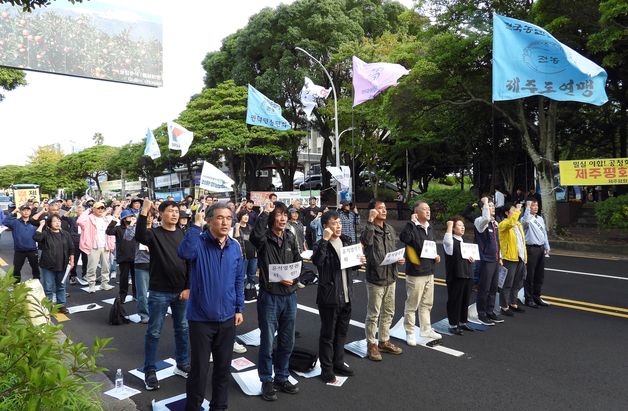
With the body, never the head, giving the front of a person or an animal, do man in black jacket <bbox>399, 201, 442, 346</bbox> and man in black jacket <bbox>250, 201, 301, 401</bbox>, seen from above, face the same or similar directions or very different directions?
same or similar directions

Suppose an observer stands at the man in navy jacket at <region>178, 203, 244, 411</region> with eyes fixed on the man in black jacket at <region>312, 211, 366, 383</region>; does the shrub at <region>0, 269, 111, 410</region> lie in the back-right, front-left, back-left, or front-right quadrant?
back-right

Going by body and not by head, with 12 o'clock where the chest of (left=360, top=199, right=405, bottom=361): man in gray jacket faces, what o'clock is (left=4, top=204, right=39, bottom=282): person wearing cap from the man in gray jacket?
The person wearing cap is roughly at 5 o'clock from the man in gray jacket.

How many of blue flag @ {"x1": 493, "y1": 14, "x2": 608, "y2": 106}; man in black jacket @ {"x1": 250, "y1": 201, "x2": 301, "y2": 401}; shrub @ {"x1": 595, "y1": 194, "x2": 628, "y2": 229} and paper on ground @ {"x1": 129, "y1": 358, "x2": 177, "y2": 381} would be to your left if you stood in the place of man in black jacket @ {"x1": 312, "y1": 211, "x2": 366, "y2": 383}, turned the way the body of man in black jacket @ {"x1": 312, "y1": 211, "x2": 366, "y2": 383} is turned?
2

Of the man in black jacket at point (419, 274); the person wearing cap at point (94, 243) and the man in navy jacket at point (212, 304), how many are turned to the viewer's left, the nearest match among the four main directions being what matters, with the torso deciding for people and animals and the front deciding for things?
0

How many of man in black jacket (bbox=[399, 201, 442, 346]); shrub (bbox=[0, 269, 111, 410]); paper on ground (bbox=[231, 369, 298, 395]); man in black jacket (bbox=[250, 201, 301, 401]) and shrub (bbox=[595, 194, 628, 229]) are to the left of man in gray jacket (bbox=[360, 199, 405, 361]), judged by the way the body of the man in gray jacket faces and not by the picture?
2

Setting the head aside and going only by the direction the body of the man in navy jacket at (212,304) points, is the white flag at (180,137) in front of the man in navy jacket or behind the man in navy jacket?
behind

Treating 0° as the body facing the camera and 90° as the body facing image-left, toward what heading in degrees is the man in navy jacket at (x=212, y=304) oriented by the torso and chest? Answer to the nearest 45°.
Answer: approximately 315°

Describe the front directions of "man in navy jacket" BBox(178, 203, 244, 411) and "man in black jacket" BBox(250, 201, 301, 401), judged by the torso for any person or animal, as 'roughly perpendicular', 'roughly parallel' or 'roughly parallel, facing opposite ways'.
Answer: roughly parallel

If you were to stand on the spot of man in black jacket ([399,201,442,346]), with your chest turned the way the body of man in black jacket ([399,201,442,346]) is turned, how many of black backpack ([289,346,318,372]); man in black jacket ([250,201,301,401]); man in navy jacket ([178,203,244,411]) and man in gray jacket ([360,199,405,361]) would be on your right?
4

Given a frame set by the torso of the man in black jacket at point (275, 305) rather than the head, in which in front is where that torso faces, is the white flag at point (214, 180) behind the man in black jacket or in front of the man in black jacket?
behind

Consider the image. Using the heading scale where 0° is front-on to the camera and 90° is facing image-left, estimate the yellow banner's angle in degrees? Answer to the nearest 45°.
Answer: approximately 0°

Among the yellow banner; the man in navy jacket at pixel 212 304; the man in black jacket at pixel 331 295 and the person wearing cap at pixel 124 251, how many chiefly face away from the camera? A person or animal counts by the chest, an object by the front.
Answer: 0

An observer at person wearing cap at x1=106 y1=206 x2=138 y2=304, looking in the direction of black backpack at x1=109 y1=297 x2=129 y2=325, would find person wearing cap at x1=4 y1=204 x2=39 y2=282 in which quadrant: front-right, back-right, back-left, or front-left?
back-right
